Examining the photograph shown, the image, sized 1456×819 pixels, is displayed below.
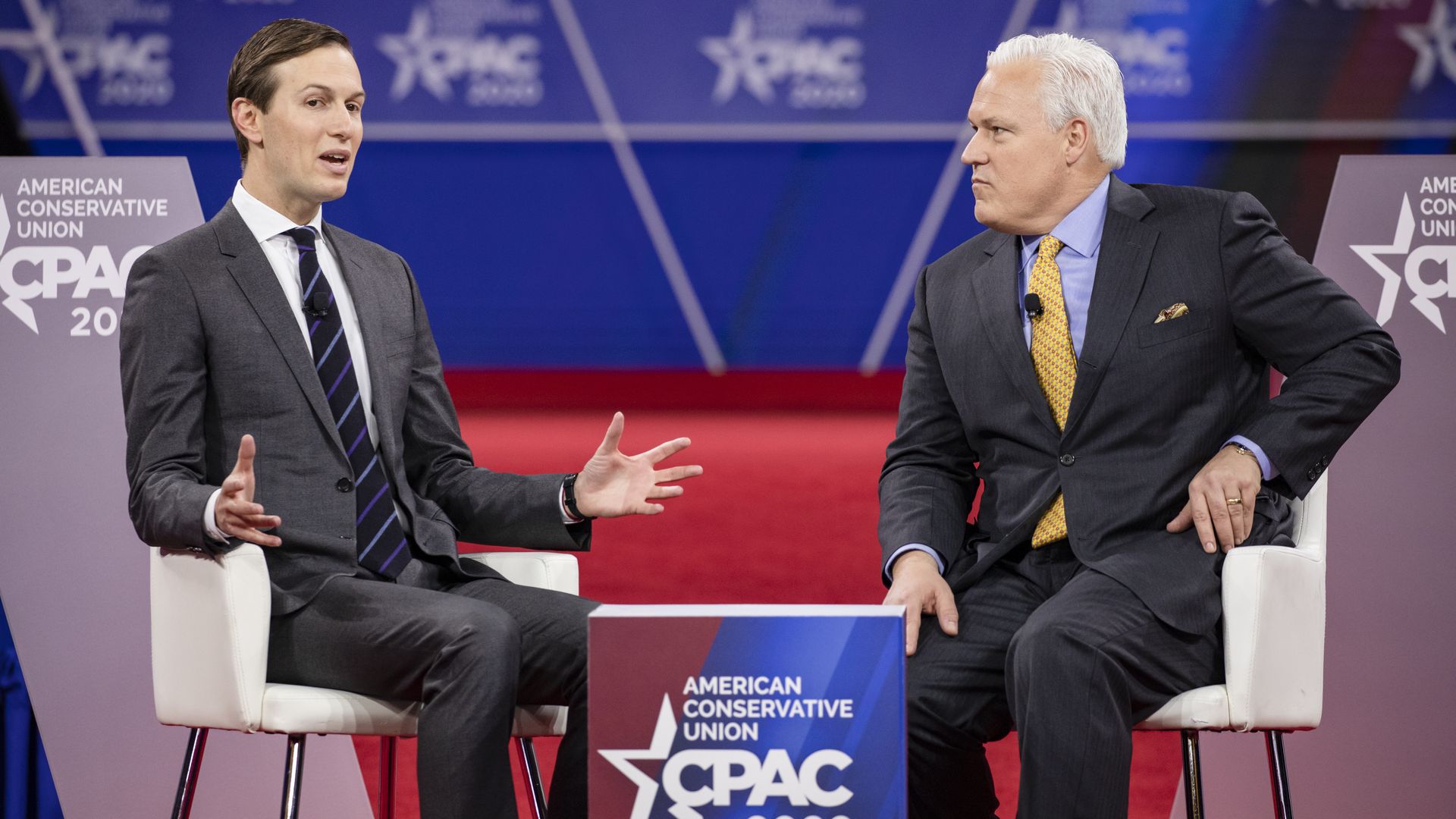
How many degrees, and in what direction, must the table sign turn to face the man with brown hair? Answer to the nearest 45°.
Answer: approximately 135° to its right

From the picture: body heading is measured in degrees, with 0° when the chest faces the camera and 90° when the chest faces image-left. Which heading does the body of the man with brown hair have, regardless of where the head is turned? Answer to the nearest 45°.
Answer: approximately 315°

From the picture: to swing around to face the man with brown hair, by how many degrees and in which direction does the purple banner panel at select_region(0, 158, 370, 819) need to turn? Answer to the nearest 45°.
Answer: approximately 45° to its left

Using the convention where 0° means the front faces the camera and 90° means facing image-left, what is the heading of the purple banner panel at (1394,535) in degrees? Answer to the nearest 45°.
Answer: approximately 0°

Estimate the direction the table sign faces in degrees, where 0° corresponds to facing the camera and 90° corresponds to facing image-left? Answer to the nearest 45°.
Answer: approximately 0°

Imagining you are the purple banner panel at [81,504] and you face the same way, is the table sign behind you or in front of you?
in front

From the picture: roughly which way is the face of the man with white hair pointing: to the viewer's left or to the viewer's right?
to the viewer's left

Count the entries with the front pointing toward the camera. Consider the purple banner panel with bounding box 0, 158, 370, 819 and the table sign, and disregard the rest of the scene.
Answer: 2
